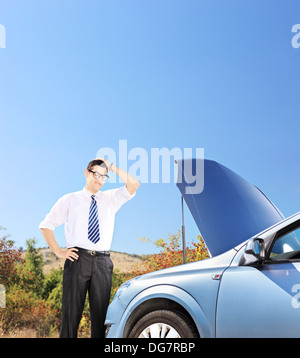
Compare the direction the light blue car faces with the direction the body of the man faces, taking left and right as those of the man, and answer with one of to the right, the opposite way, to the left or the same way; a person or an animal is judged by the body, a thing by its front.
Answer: to the right

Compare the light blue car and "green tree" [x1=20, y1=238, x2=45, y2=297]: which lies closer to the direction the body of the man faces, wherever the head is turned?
the light blue car

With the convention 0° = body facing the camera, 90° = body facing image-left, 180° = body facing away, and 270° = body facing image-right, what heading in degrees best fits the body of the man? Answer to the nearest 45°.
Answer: approximately 0°

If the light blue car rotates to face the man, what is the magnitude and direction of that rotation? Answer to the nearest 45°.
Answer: approximately 45° to its right

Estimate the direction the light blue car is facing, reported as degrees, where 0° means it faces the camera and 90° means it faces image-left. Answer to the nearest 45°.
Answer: approximately 90°

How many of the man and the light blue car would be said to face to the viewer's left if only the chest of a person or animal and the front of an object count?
1

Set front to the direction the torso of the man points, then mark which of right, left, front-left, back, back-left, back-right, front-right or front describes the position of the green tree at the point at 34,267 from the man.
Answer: back

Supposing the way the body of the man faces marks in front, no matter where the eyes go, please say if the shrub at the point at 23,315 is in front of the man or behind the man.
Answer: behind
